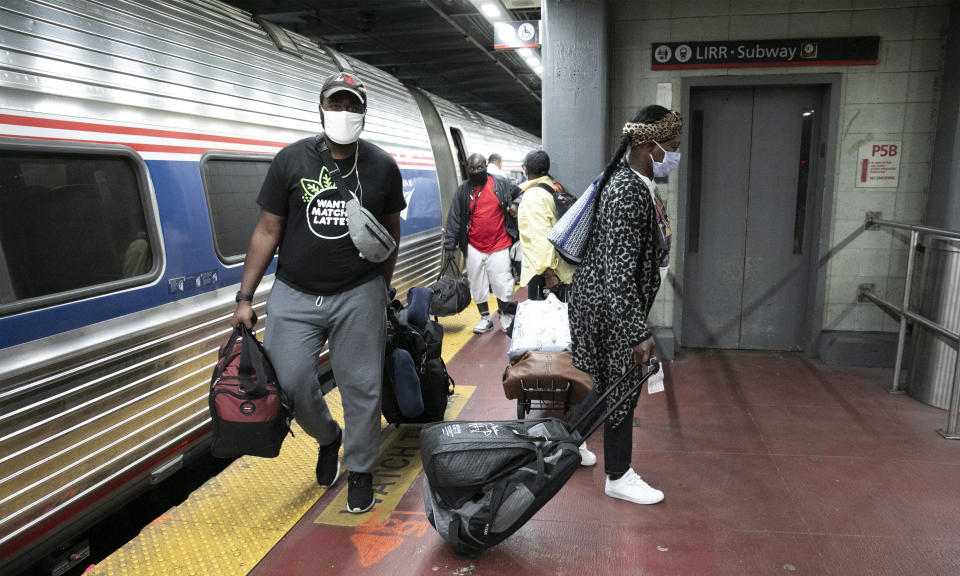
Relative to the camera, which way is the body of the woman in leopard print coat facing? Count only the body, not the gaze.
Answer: to the viewer's right

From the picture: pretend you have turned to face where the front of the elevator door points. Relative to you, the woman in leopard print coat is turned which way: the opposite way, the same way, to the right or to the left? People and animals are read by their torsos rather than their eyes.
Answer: to the left

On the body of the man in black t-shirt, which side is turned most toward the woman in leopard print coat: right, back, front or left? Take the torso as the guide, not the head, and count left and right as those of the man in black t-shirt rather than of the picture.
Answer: left

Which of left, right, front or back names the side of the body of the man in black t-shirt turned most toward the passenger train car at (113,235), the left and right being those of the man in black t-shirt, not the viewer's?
right

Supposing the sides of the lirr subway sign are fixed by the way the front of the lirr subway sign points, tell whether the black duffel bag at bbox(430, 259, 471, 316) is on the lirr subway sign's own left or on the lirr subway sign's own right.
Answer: on the lirr subway sign's own right

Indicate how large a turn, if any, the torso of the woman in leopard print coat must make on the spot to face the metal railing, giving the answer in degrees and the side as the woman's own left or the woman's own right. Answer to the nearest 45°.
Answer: approximately 45° to the woman's own left

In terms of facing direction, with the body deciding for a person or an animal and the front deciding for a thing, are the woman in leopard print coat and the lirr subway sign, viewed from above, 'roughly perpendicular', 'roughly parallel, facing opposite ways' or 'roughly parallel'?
roughly perpendicular

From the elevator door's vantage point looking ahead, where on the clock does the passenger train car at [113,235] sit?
The passenger train car is roughly at 1 o'clock from the elevator door.

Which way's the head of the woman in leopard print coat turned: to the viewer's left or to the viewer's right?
to the viewer's right

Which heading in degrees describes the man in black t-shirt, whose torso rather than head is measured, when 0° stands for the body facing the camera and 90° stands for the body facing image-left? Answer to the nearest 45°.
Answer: approximately 0°
